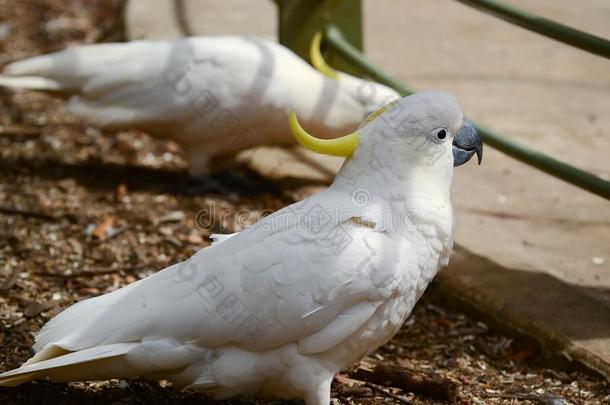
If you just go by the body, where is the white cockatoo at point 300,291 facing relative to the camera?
to the viewer's right

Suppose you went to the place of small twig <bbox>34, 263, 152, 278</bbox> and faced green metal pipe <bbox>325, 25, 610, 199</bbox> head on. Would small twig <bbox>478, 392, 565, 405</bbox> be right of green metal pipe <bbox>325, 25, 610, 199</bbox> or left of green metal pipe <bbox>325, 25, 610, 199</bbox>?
right

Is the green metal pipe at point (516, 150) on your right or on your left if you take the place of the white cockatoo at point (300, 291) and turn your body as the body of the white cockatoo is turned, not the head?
on your left

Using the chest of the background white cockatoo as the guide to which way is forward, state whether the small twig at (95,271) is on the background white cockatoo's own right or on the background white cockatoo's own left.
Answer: on the background white cockatoo's own right

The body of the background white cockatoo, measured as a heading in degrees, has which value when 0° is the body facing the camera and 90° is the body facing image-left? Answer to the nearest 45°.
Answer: approximately 270°

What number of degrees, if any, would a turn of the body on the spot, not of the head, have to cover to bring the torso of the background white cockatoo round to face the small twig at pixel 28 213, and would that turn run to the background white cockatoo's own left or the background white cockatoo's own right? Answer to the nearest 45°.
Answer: approximately 135° to the background white cockatoo's own right

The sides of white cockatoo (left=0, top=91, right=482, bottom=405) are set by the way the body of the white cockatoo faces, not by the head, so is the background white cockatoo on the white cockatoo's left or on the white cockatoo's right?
on the white cockatoo's left

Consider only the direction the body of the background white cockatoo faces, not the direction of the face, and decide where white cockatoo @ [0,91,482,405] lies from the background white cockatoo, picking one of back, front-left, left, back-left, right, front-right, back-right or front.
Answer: right

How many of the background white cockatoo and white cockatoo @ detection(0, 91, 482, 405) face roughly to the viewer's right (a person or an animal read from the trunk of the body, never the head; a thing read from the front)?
2
